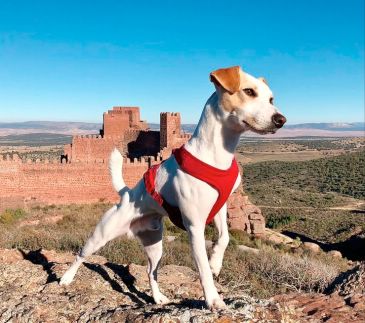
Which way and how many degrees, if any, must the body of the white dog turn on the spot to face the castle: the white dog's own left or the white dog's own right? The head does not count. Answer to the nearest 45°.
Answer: approximately 135° to the white dog's own left

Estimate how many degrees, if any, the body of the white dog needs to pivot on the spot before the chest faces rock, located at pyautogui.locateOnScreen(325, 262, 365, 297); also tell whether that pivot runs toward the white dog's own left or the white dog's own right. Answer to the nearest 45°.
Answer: approximately 90° to the white dog's own left

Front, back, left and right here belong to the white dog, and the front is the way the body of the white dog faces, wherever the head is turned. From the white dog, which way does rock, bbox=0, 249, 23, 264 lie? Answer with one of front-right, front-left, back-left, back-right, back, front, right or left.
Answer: back

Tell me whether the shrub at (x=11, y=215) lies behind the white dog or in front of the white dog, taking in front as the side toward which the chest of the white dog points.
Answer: behind

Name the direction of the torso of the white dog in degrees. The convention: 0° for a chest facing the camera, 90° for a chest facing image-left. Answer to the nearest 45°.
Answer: approximately 315°

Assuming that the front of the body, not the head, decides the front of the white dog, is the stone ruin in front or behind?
behind
